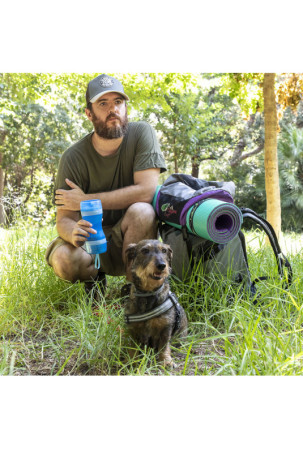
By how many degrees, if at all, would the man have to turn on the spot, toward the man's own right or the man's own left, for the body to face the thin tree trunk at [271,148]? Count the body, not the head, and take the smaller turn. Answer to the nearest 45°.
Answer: approximately 135° to the man's own left

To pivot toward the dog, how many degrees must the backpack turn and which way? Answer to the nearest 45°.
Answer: approximately 45° to its left

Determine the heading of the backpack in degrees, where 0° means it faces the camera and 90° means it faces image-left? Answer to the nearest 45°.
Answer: approximately 45°

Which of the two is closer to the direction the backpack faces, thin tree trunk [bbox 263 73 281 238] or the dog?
the dog

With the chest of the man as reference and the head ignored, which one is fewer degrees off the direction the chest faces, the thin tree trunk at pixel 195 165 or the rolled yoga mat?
the rolled yoga mat

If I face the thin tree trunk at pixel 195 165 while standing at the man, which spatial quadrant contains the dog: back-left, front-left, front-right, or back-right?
back-right

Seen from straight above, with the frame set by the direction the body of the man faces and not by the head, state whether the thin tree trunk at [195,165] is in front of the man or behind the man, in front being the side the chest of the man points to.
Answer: behind

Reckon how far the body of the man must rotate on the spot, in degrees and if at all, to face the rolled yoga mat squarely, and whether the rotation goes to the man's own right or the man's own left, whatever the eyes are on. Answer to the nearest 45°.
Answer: approximately 45° to the man's own left

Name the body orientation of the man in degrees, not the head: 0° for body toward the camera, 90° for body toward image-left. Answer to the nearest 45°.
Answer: approximately 0°
